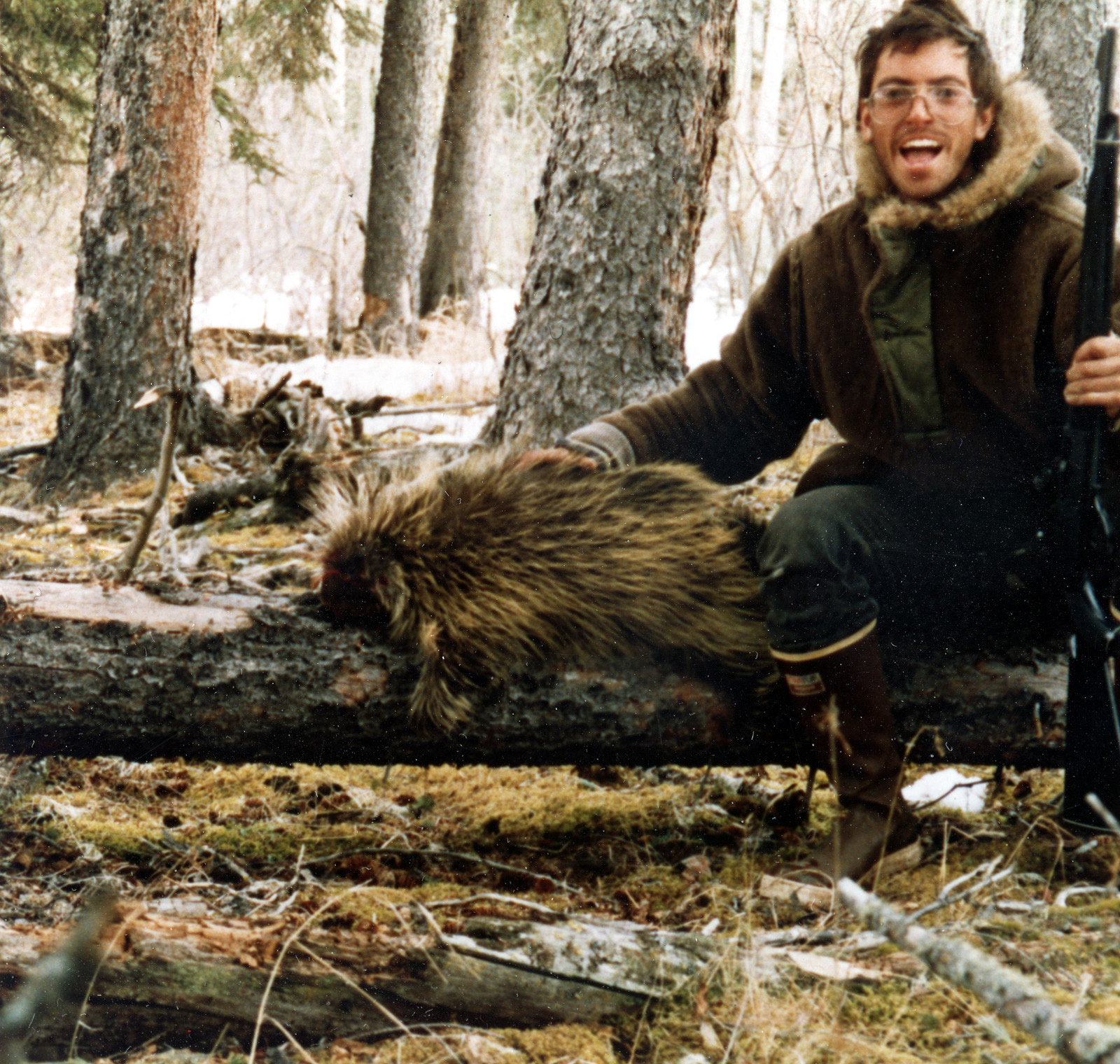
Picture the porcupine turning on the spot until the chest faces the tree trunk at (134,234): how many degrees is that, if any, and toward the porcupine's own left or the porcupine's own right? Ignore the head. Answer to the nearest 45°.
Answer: approximately 45° to the porcupine's own right

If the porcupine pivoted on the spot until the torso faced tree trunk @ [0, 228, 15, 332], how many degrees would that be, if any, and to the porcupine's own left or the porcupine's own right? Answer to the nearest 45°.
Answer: approximately 45° to the porcupine's own right

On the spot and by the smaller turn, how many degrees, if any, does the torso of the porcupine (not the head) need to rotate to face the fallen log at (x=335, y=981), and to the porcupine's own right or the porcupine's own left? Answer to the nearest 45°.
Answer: approximately 90° to the porcupine's own left

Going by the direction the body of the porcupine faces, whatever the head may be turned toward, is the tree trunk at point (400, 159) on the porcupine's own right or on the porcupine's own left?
on the porcupine's own right

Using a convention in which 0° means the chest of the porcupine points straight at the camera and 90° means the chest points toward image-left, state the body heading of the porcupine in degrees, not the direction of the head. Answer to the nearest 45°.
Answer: approximately 90°

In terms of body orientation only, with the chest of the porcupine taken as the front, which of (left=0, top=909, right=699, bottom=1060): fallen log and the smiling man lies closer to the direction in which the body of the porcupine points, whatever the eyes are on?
the fallen log

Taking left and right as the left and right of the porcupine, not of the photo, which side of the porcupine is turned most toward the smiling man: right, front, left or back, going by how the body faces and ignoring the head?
back
